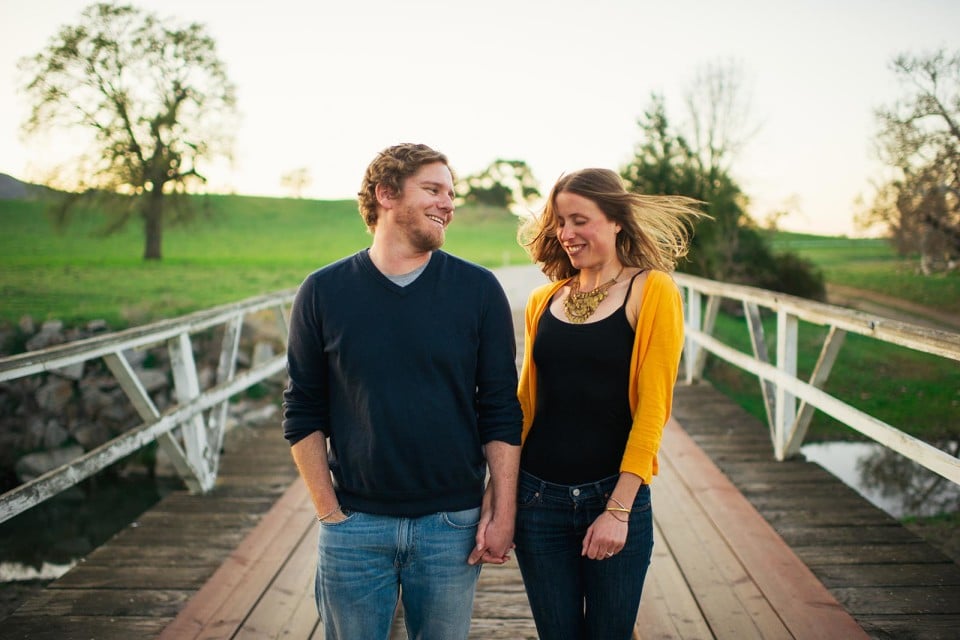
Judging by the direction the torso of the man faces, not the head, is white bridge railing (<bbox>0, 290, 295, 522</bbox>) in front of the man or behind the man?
behind

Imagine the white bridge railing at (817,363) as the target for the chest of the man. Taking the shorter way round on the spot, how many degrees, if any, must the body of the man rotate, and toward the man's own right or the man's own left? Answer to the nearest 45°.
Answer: approximately 135° to the man's own left

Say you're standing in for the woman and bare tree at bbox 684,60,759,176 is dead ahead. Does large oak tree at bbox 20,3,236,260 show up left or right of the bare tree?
left

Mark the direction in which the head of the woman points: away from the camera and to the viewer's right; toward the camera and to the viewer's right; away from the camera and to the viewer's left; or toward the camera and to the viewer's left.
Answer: toward the camera and to the viewer's left

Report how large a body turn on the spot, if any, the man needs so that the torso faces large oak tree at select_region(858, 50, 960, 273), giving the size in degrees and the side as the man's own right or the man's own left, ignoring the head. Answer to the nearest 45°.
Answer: approximately 135° to the man's own left

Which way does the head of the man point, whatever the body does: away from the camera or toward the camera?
toward the camera

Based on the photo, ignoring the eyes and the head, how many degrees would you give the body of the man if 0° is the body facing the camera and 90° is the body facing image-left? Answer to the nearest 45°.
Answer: approximately 0°
